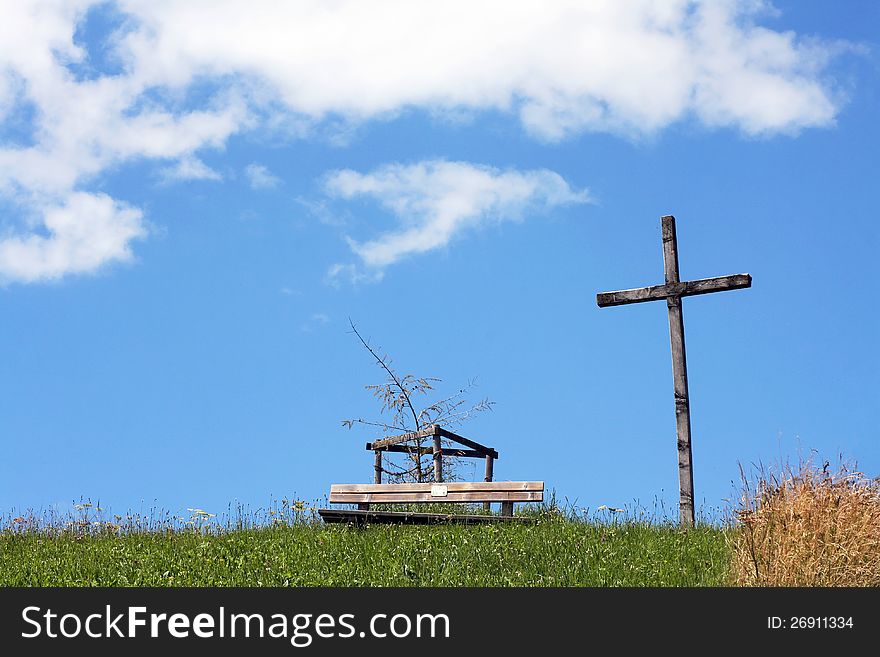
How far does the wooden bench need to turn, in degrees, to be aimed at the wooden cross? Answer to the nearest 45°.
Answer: approximately 90° to its left

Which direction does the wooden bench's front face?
toward the camera
